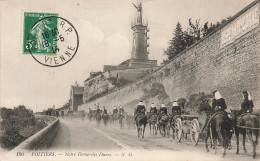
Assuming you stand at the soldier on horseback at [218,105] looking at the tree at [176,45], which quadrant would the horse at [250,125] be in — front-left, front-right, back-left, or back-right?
back-right
